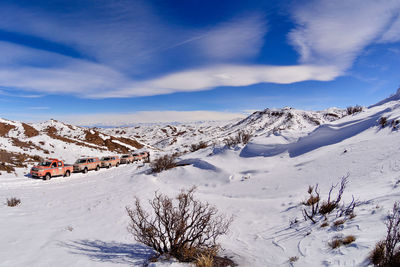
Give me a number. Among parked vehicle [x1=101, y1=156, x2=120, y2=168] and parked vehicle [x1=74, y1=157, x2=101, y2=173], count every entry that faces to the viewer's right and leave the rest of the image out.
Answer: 0

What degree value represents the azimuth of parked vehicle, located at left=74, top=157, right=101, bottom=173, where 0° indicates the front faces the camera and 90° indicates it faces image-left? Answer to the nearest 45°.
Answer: approximately 45°

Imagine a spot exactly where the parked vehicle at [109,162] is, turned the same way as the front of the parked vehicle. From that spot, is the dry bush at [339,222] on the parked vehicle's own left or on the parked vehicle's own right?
on the parked vehicle's own left

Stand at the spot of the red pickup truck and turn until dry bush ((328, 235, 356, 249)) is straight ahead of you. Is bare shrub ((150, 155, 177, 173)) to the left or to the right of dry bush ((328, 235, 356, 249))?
left

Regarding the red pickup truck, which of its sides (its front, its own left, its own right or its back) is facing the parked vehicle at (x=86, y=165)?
back

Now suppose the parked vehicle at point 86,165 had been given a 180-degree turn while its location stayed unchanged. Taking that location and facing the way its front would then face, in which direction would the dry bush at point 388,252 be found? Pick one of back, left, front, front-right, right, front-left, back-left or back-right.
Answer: back-right

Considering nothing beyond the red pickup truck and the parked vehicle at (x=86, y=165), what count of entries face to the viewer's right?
0

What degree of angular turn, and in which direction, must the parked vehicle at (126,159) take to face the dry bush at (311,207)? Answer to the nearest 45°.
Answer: approximately 45° to its left

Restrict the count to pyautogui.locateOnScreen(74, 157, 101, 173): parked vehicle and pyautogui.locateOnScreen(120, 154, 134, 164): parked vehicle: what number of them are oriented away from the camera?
0

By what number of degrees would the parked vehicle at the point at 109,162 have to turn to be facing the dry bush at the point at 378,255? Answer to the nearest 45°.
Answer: approximately 45° to its left

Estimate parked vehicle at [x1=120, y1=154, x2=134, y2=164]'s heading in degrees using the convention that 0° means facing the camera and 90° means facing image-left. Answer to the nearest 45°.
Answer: approximately 45°

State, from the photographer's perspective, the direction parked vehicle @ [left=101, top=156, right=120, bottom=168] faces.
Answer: facing the viewer and to the left of the viewer
